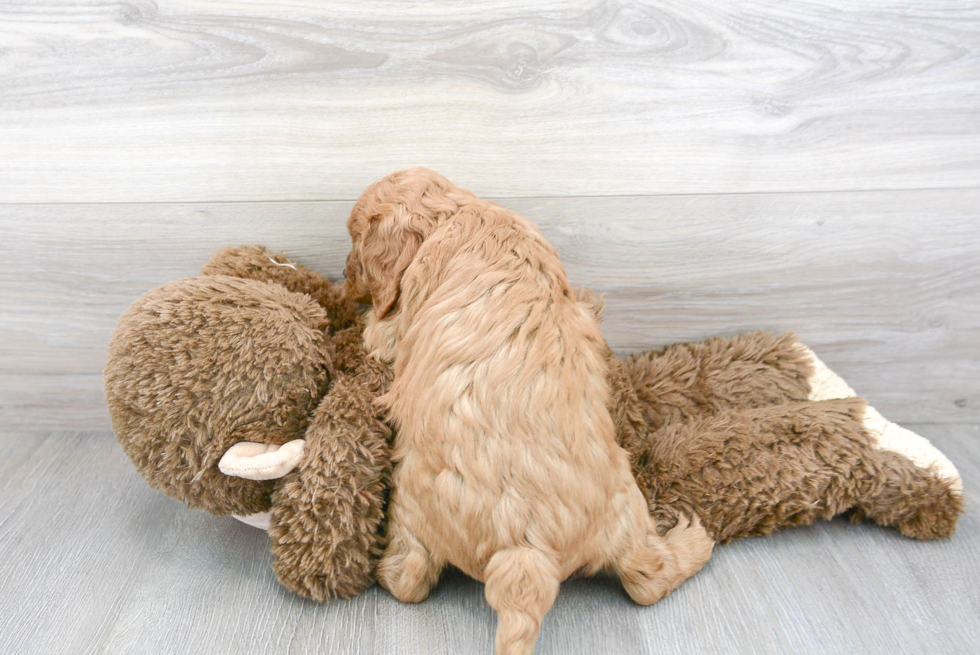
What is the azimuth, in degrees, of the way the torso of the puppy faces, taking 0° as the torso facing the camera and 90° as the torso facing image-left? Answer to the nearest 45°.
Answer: approximately 180°
